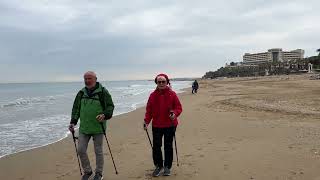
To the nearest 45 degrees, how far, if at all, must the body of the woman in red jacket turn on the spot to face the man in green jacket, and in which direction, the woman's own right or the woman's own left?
approximately 90° to the woman's own right

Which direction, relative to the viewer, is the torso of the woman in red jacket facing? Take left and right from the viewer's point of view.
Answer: facing the viewer
